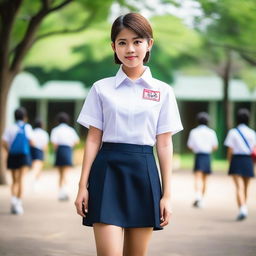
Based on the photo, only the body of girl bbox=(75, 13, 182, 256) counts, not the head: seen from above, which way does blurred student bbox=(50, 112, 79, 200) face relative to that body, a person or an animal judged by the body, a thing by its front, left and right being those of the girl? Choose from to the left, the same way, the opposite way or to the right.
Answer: the opposite way

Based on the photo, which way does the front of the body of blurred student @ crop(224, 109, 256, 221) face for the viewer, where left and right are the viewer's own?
facing away from the viewer

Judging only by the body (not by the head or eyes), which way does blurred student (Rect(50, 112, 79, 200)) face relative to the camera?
away from the camera

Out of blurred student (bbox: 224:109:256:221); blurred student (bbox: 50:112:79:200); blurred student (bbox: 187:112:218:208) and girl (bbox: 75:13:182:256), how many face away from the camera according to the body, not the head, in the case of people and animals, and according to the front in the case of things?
3

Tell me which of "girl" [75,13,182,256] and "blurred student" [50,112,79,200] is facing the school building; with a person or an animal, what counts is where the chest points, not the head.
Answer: the blurred student

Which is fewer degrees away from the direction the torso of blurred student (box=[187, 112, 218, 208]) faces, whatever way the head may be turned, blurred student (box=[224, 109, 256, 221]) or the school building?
the school building

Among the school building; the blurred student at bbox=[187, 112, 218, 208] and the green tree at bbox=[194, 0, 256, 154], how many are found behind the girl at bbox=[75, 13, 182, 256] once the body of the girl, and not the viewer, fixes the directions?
3

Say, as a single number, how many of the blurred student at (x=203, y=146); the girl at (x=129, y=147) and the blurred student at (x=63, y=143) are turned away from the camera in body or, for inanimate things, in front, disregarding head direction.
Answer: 2

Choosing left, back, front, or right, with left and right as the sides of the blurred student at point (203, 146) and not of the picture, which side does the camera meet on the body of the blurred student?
back

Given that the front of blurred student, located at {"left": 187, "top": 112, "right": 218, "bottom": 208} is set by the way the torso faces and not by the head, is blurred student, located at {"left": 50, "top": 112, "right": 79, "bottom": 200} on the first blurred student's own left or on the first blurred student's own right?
on the first blurred student's own left

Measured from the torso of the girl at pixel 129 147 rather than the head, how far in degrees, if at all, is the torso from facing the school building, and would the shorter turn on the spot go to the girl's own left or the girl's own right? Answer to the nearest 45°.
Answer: approximately 180°

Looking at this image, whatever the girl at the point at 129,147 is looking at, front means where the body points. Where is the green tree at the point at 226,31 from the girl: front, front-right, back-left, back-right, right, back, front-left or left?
back
